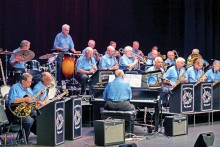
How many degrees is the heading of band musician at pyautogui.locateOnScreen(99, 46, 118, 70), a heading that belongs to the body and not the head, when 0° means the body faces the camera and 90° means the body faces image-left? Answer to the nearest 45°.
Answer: approximately 315°

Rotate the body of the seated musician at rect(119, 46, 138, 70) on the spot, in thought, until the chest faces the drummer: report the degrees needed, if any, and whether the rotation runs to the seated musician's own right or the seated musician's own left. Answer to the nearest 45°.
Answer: approximately 90° to the seated musician's own right

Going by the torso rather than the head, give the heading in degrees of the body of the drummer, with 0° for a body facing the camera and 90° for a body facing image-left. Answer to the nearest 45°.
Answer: approximately 315°

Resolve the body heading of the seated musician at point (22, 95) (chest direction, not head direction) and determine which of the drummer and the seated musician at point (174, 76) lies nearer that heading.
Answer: the seated musician

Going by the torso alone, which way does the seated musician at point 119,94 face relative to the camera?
away from the camera
